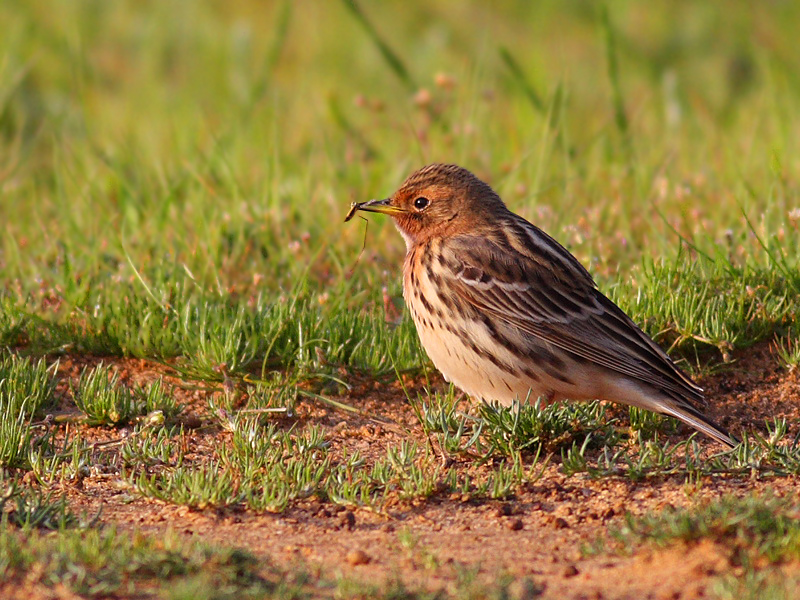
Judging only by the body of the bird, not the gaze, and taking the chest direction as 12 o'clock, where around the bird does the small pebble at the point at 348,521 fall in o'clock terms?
The small pebble is roughly at 10 o'clock from the bird.

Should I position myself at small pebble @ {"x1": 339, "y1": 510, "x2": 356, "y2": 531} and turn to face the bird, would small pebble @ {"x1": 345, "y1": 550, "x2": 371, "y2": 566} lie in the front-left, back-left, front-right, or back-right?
back-right

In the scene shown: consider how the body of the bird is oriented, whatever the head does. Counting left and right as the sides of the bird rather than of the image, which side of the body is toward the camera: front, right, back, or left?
left

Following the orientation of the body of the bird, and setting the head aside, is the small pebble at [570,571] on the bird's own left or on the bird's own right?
on the bird's own left

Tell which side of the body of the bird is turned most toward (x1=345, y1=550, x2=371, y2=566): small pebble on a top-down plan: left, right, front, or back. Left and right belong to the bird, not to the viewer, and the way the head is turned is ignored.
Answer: left
